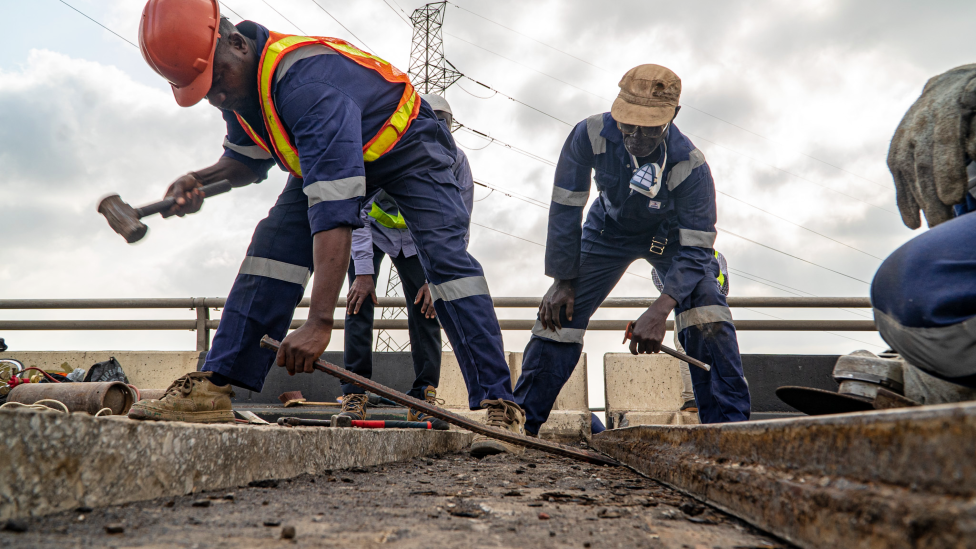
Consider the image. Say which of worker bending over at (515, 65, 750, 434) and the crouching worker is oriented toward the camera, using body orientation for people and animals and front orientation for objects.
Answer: the worker bending over

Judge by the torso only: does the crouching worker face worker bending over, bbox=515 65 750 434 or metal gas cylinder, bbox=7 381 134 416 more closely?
the metal gas cylinder

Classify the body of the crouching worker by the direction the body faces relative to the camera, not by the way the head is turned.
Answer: to the viewer's left

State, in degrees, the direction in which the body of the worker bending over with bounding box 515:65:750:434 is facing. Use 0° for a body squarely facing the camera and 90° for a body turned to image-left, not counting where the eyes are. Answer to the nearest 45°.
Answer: approximately 0°

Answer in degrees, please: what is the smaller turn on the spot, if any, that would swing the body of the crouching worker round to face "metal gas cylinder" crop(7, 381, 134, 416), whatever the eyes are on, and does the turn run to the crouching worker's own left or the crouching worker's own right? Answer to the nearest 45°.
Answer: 0° — they already face it

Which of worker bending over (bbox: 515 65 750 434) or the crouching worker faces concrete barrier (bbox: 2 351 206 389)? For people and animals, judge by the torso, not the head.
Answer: the crouching worker

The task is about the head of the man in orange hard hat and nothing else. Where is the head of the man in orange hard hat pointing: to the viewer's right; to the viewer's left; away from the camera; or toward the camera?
to the viewer's left

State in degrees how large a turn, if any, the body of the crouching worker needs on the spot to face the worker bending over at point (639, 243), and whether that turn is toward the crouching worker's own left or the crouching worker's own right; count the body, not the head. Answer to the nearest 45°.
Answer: approximately 45° to the crouching worker's own right

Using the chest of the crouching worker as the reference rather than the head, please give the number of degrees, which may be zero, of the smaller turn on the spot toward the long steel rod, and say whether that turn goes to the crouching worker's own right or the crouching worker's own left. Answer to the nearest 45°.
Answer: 0° — they already face it

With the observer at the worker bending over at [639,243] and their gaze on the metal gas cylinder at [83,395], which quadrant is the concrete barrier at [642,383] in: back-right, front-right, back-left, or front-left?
back-right

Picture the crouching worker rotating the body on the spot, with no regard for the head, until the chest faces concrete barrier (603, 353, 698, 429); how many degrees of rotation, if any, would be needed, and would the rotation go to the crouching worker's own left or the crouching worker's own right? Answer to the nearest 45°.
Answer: approximately 45° to the crouching worker's own right

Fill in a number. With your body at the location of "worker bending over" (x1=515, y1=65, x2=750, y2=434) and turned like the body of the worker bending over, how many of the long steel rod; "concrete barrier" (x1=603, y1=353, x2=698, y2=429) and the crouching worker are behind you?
1

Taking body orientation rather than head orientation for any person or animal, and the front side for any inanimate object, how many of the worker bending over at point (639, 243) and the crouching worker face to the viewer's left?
1

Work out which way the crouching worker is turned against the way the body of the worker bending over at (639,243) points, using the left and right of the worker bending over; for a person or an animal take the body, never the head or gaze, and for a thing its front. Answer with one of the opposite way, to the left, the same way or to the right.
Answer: to the right

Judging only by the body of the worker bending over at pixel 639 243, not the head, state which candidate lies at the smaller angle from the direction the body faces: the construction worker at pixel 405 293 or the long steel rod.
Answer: the long steel rod

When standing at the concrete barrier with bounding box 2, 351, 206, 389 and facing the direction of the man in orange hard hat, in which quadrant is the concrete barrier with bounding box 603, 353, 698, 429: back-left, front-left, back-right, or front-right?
front-left
